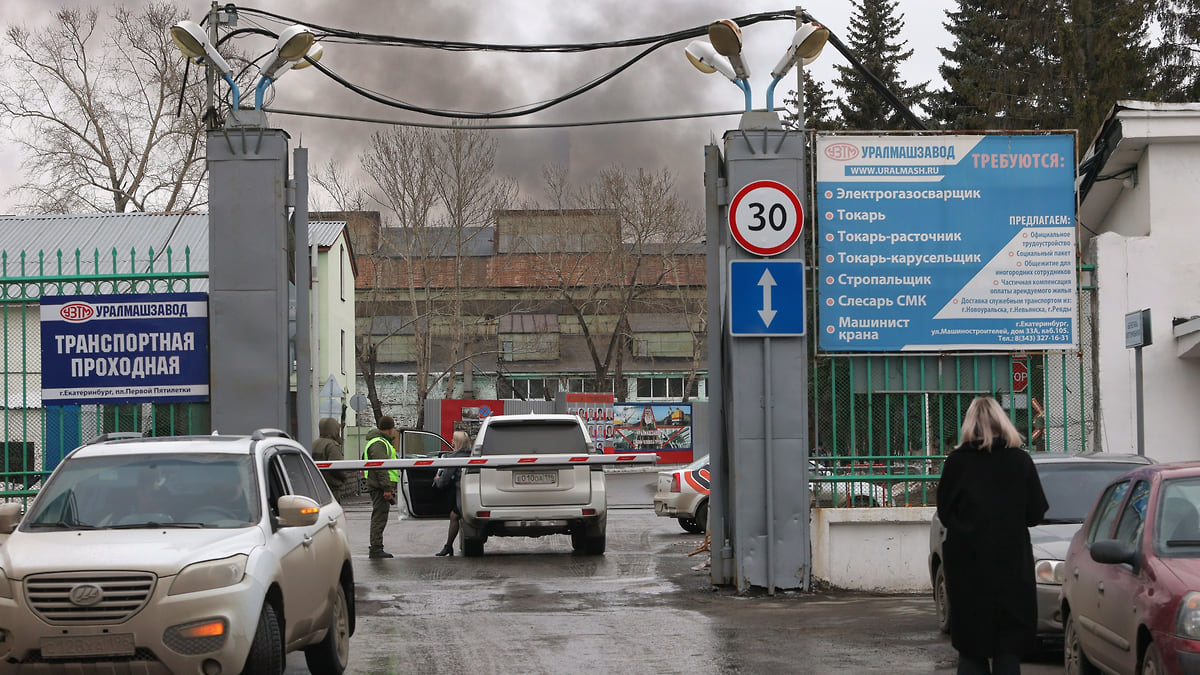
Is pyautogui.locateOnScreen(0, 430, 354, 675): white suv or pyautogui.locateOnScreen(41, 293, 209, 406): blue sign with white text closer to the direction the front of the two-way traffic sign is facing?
the white suv

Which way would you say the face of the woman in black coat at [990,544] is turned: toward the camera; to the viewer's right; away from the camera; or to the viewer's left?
away from the camera

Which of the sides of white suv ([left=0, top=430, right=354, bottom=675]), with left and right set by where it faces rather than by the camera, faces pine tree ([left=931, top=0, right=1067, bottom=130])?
back

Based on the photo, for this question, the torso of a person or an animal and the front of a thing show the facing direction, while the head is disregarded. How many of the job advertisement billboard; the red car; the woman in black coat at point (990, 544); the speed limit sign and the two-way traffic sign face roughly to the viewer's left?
0

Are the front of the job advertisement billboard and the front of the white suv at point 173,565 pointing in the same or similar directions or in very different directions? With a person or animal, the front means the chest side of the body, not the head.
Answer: same or similar directions

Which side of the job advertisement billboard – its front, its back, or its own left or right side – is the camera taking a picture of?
front

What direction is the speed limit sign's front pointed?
toward the camera

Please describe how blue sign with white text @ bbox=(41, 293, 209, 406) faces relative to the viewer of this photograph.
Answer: facing the viewer

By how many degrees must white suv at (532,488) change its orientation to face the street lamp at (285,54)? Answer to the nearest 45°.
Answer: approximately 135° to its left

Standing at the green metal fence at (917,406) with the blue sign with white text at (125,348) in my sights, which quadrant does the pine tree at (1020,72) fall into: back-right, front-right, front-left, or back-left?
back-right

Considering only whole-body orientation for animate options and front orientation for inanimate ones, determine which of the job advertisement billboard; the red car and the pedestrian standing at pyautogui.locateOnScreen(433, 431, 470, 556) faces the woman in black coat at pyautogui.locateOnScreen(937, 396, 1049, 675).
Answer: the job advertisement billboard

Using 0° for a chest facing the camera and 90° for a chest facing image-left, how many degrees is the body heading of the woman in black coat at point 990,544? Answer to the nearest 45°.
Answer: approximately 180°

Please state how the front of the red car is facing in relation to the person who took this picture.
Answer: facing the viewer and to the right of the viewer

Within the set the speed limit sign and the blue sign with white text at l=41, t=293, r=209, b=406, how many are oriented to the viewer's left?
0

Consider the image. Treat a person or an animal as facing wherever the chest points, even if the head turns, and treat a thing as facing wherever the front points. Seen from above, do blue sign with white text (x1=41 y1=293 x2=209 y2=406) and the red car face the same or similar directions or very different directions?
same or similar directions

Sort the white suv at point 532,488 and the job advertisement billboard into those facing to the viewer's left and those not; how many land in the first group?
0

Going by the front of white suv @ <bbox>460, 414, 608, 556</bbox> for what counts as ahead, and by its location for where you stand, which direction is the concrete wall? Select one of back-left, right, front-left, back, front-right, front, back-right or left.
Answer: back-right
